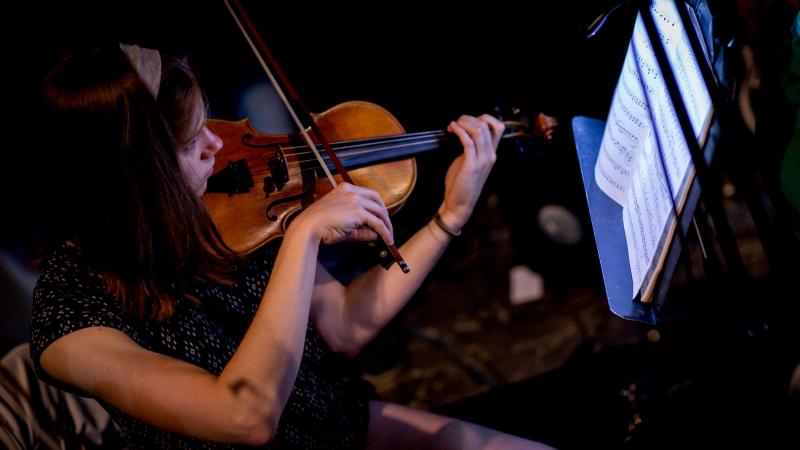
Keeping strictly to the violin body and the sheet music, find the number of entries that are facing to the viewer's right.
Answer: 0

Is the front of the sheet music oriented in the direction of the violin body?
yes

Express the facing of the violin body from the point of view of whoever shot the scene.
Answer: facing the viewer

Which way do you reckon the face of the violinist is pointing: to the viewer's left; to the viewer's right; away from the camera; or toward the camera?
to the viewer's right

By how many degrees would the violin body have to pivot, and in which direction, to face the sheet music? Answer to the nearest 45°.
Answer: approximately 45° to its left

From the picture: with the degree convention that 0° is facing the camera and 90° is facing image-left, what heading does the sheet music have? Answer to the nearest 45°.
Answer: approximately 45°
